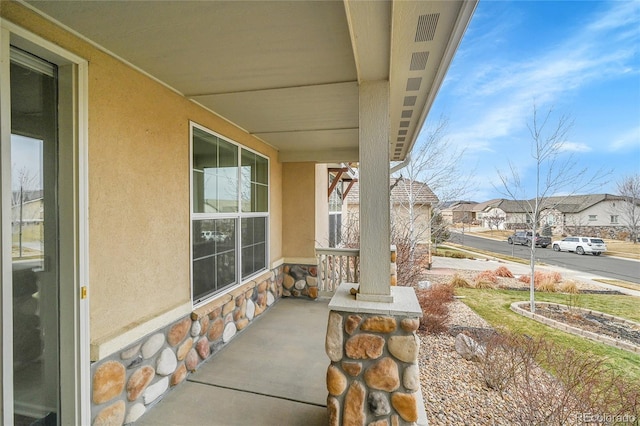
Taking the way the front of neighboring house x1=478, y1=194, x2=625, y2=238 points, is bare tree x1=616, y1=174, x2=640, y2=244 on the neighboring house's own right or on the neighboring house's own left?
on the neighboring house's own left

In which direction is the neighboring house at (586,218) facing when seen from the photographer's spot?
facing the viewer and to the left of the viewer

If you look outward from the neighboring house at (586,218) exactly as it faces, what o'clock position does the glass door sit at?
The glass door is roughly at 11 o'clock from the neighboring house.

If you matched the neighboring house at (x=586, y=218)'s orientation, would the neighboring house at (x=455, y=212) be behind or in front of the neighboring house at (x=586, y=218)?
in front

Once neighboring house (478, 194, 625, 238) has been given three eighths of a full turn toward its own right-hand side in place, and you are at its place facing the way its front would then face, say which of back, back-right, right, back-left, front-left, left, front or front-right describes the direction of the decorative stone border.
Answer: back

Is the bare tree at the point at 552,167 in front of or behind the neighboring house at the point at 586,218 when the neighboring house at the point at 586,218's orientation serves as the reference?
in front

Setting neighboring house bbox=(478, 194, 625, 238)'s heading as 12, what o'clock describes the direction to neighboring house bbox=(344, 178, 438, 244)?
neighboring house bbox=(344, 178, 438, 244) is roughly at 11 o'clock from neighboring house bbox=(478, 194, 625, 238).

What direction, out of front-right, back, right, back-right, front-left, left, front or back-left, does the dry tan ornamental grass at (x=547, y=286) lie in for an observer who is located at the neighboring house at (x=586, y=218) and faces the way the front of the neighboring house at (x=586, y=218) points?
front-left

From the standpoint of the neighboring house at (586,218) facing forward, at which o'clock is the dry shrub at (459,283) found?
The dry shrub is roughly at 11 o'clock from the neighboring house.

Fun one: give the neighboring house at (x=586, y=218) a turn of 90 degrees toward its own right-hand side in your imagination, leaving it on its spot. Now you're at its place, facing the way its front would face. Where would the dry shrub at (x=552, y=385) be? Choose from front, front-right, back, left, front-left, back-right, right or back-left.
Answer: back-left

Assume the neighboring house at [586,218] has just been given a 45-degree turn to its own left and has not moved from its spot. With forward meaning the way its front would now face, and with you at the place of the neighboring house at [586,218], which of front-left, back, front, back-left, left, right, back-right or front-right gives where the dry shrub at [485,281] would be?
front

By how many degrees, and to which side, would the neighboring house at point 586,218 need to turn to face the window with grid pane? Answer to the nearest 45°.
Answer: approximately 45° to its left
